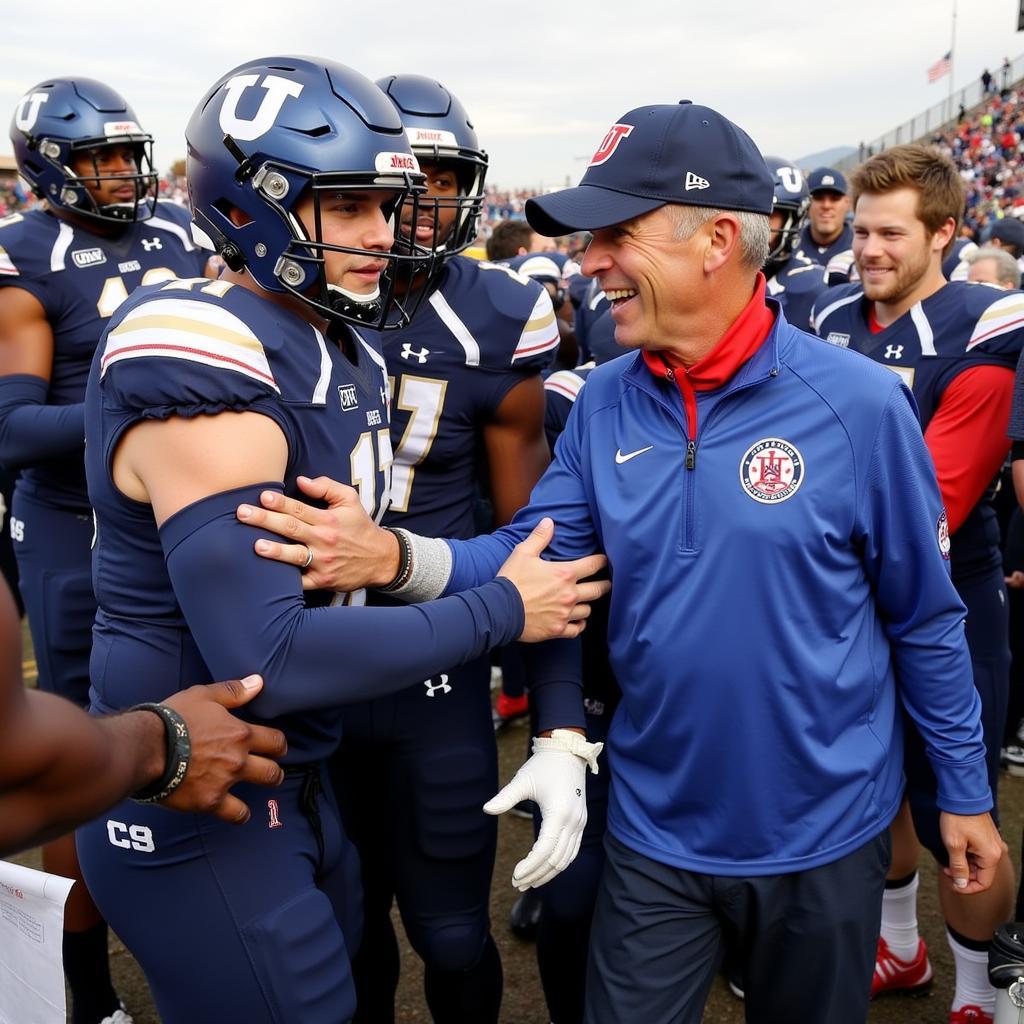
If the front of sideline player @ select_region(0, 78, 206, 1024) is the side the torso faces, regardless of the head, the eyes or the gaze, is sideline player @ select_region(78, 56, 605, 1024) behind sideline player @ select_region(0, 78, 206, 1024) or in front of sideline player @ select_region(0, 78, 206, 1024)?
in front

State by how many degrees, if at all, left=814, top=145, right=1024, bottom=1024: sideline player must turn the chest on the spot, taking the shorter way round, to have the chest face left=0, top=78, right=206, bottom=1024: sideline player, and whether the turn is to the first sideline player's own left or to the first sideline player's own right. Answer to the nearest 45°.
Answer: approximately 45° to the first sideline player's own right

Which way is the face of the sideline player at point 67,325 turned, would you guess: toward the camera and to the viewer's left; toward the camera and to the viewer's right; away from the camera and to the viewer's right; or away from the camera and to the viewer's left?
toward the camera and to the viewer's right

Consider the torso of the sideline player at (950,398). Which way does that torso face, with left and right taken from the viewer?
facing the viewer and to the left of the viewer

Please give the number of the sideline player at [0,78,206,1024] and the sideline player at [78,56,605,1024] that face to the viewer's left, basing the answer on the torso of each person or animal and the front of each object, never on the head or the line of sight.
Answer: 0

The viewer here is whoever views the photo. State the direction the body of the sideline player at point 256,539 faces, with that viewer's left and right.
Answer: facing the viewer and to the right of the viewer

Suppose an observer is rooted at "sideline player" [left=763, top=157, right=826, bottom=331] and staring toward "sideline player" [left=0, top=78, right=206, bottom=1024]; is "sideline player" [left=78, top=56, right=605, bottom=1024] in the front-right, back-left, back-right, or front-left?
front-left

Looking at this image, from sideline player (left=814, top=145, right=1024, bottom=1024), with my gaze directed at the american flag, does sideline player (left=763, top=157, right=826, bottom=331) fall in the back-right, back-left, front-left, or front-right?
front-left

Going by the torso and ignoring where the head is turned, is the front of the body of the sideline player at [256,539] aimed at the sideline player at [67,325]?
no

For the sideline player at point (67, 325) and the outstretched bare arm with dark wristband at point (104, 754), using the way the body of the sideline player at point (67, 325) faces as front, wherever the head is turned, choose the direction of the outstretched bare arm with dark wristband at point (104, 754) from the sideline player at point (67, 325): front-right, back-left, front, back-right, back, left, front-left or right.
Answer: front-right

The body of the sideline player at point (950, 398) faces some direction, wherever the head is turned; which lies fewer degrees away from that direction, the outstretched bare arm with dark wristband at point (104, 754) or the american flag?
the outstretched bare arm with dark wristband

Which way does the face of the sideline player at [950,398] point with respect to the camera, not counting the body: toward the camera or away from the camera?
toward the camera

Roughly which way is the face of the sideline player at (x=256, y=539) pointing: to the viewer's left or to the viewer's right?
to the viewer's right
